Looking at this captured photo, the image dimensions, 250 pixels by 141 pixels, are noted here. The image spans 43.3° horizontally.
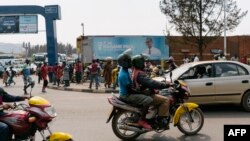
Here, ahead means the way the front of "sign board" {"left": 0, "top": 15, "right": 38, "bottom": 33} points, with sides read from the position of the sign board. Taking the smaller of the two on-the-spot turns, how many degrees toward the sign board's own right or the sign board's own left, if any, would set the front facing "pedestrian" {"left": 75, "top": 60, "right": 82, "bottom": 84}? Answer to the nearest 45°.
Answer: approximately 45° to the sign board's own left

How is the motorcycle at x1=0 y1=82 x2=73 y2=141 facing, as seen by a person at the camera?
facing to the right of the viewer

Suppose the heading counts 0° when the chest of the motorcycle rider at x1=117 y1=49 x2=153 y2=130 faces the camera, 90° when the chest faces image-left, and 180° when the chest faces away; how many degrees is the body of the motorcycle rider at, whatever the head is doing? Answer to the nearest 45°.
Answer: approximately 270°

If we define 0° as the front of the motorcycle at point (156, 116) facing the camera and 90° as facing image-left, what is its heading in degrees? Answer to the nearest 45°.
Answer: approximately 270°

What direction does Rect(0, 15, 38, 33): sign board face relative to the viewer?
toward the camera

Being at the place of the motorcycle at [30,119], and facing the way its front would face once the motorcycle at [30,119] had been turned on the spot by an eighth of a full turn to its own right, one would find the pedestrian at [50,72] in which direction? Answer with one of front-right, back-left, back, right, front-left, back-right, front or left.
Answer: back-left

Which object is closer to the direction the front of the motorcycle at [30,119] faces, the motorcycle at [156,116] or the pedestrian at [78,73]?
the motorcycle

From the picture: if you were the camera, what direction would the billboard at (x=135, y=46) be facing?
facing the viewer

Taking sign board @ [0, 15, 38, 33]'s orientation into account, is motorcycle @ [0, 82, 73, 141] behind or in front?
in front

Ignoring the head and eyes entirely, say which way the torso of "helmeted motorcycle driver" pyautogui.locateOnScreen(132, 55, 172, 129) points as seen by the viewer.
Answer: to the viewer's right

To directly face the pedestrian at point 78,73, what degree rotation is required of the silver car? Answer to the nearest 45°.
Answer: approximately 45° to its right

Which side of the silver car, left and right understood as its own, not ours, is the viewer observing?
left
